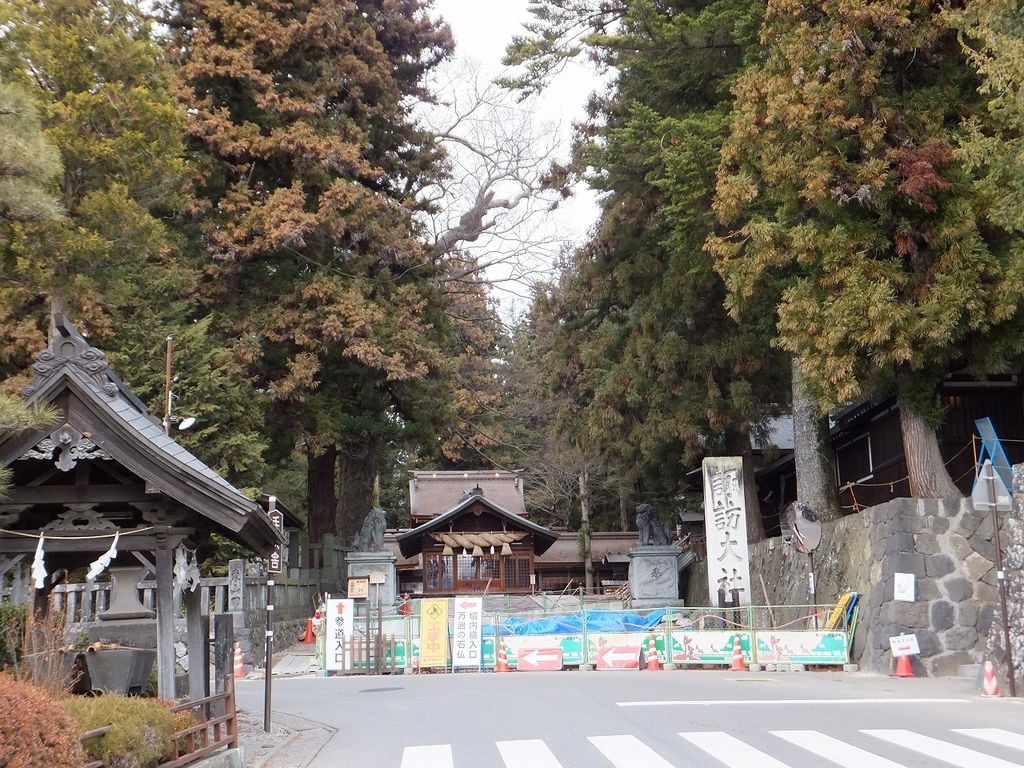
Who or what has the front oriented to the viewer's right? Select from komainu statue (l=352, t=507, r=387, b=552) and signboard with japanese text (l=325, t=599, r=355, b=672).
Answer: the komainu statue

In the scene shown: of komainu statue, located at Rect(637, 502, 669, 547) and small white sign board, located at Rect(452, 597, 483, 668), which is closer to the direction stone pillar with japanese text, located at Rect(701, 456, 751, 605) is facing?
the small white sign board

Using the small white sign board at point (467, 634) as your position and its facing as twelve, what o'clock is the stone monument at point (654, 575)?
The stone monument is roughly at 7 o'clock from the small white sign board.

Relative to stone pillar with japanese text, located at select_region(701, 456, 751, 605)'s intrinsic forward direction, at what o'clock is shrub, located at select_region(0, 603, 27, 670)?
The shrub is roughly at 1 o'clock from the stone pillar with japanese text.

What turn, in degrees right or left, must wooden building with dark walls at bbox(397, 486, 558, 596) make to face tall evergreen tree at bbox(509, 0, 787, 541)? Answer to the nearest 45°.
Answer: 0° — it already faces it

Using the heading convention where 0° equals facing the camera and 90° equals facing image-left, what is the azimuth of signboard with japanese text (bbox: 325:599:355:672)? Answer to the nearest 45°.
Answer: approximately 0°

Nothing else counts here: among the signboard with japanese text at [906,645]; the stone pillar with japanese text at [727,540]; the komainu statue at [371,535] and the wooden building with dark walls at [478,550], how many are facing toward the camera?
3

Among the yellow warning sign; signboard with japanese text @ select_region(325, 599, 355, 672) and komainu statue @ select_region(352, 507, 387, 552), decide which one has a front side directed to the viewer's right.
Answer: the komainu statue
